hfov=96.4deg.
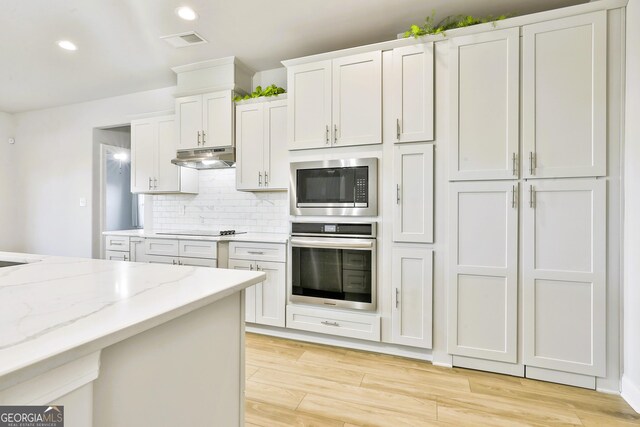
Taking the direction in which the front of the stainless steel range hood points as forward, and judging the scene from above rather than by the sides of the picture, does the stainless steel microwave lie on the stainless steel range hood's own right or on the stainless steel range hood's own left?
on the stainless steel range hood's own left

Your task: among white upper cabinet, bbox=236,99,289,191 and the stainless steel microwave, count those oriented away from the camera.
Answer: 0

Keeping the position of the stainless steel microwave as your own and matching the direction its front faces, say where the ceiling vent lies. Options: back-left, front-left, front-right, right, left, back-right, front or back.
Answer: right

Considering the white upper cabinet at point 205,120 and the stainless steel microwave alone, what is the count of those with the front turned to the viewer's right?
0

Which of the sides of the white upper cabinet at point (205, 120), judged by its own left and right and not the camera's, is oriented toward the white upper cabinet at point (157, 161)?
right

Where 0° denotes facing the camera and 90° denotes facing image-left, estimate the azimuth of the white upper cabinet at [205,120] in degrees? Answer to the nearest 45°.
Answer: approximately 45°

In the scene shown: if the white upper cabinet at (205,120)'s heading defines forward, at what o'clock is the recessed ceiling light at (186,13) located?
The recessed ceiling light is roughly at 11 o'clock from the white upper cabinet.

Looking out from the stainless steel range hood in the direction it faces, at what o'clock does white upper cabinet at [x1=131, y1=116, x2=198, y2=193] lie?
The white upper cabinet is roughly at 3 o'clock from the stainless steel range hood.

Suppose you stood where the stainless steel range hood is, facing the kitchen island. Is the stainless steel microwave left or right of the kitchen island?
left

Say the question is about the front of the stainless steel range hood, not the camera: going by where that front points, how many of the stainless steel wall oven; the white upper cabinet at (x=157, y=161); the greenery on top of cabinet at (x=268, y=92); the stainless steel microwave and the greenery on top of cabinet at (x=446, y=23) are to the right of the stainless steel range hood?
1

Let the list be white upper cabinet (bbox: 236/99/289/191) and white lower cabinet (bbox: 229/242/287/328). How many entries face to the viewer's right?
0

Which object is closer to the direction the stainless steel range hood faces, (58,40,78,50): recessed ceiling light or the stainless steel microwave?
the recessed ceiling light

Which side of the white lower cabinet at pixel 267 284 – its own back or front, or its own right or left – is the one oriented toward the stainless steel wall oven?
left

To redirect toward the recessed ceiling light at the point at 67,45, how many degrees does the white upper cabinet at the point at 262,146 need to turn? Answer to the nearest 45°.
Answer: approximately 45° to its right

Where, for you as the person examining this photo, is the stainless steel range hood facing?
facing the viewer and to the left of the viewer

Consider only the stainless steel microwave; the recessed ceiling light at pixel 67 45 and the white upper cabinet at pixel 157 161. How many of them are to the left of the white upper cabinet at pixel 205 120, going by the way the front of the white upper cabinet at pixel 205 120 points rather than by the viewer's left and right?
1
